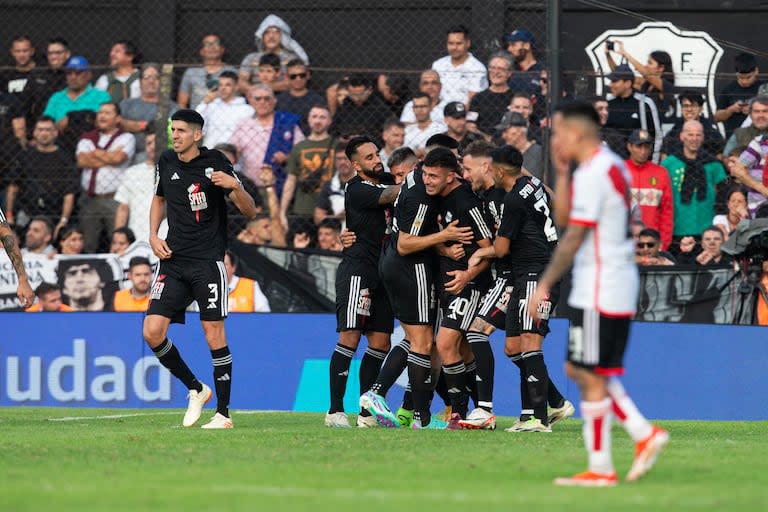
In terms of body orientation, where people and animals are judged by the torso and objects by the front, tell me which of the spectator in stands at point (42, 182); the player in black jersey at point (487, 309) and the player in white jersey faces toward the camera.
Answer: the spectator in stands

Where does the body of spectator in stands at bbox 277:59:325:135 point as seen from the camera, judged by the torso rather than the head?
toward the camera

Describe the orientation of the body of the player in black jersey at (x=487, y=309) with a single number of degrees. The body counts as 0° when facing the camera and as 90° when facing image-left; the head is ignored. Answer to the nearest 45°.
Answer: approximately 90°

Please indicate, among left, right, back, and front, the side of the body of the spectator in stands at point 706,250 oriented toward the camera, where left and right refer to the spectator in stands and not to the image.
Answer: front

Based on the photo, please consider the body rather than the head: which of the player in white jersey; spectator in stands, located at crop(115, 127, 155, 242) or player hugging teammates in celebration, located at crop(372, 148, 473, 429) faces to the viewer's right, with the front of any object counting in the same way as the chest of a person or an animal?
the player hugging teammates in celebration

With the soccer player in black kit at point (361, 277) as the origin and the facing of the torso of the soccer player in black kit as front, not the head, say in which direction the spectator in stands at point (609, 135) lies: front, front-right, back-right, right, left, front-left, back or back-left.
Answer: left

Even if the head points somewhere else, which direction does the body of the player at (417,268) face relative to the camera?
to the viewer's right

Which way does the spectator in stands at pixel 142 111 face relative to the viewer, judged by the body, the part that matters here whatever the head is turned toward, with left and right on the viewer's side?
facing the viewer
